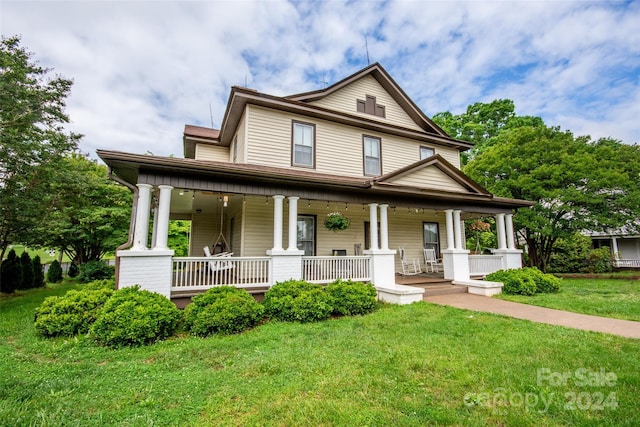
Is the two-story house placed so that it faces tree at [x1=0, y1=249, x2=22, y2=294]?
no

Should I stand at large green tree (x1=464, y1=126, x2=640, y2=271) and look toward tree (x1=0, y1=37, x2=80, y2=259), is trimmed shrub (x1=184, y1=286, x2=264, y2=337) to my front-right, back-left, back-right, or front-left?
front-left

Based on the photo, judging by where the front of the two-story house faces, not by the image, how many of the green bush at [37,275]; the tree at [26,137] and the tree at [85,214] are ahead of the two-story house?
0

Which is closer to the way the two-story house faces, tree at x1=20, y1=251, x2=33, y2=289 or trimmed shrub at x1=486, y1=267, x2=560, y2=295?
the trimmed shrub

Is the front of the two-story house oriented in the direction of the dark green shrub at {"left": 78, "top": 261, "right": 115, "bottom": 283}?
no

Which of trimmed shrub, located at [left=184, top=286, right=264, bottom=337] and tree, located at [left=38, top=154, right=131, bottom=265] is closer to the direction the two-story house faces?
the trimmed shrub

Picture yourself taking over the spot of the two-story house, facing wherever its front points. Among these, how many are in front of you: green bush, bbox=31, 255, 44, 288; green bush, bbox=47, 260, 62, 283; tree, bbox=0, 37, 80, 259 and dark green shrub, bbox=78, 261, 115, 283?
0

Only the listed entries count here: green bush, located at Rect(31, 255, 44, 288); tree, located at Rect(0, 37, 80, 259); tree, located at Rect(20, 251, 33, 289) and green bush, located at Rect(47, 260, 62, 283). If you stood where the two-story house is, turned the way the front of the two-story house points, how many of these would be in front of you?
0

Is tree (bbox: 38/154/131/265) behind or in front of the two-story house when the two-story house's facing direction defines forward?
behind

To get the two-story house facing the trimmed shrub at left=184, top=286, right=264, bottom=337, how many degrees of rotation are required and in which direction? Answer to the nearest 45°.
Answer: approximately 90° to its right

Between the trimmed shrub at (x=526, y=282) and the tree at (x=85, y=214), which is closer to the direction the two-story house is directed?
the trimmed shrub

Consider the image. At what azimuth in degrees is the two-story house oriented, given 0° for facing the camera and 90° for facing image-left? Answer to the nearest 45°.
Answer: approximately 315°

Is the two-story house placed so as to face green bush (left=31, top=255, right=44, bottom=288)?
no

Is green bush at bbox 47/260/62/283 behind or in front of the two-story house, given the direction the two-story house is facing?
behind

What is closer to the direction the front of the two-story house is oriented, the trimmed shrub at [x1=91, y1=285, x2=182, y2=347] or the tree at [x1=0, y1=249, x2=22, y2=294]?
the trimmed shrub

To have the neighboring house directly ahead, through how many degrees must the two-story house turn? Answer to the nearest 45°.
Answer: approximately 90° to its left

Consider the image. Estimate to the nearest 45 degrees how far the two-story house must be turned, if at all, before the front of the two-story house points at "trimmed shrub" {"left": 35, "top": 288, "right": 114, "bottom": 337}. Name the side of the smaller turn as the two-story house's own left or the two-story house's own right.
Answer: approximately 90° to the two-story house's own right

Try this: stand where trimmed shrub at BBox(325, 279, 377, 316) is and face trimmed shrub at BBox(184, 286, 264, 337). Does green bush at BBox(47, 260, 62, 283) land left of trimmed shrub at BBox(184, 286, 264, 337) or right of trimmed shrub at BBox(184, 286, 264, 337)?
right
